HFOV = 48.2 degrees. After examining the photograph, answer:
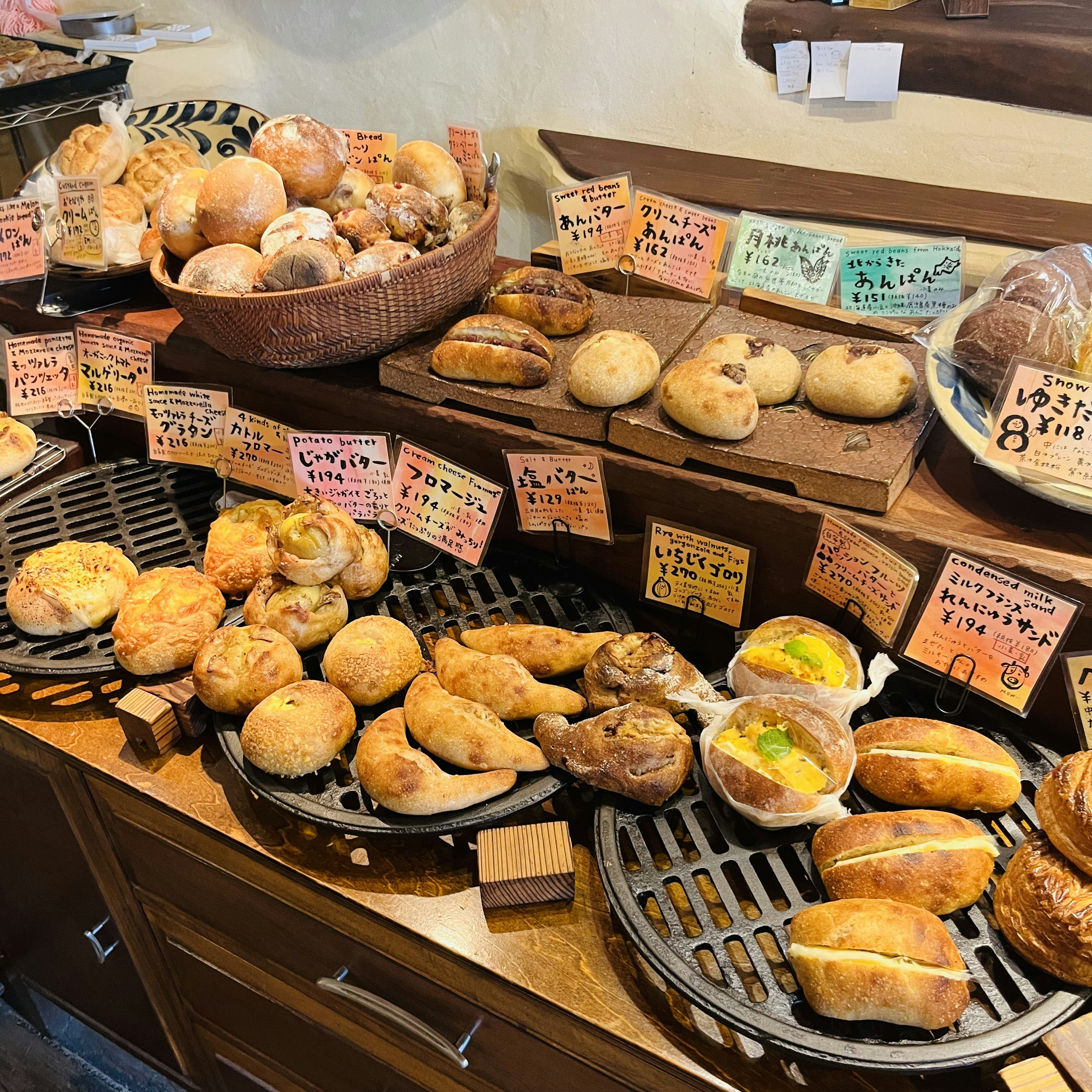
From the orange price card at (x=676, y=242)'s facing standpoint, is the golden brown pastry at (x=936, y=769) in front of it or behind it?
in front

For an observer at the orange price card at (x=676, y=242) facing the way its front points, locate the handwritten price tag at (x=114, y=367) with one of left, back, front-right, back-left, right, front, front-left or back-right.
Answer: right

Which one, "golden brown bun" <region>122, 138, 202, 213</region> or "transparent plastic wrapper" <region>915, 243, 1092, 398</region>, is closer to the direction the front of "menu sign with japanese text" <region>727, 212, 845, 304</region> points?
the transparent plastic wrapper

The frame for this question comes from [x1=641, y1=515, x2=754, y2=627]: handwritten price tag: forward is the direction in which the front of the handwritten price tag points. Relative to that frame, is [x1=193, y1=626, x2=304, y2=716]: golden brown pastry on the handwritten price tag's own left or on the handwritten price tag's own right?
on the handwritten price tag's own right

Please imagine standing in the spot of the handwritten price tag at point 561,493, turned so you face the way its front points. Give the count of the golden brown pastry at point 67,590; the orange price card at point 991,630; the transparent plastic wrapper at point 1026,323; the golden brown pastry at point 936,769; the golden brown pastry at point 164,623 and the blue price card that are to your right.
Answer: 2
